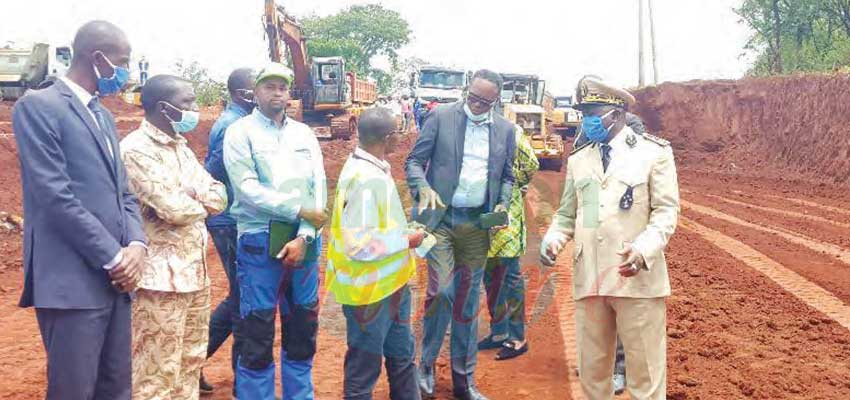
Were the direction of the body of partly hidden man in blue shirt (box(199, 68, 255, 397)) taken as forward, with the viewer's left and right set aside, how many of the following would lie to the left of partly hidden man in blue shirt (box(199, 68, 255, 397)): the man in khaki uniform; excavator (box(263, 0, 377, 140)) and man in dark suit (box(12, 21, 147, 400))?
1

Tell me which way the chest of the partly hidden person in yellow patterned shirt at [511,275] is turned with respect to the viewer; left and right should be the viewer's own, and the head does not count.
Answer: facing the viewer and to the left of the viewer

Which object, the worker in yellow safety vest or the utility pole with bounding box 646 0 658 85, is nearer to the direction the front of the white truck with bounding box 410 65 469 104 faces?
the worker in yellow safety vest

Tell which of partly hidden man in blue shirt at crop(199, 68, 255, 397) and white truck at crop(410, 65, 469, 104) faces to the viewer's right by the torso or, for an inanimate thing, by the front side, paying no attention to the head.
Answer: the partly hidden man in blue shirt

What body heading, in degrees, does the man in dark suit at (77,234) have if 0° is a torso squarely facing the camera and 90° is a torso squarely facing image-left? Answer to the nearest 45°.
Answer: approximately 315°

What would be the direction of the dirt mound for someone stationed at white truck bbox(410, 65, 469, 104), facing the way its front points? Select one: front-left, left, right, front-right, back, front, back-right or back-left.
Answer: left

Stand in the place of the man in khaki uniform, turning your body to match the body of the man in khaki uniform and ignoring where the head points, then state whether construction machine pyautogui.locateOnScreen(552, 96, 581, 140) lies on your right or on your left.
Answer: on your right

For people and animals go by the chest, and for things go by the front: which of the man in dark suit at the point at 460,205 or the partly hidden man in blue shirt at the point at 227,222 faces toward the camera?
the man in dark suit

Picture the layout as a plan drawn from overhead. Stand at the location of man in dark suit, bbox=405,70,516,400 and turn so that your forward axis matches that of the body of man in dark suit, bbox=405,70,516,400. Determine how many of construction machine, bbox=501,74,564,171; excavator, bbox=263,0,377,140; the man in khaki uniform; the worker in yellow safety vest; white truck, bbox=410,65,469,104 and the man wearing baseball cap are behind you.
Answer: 3

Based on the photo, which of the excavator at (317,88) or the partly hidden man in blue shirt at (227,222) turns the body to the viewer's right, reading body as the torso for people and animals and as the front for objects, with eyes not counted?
the partly hidden man in blue shirt

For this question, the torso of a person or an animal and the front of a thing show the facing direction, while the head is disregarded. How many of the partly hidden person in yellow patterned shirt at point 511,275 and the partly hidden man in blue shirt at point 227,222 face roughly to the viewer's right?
1

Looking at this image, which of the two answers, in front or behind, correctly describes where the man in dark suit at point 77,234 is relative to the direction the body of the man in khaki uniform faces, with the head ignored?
in front

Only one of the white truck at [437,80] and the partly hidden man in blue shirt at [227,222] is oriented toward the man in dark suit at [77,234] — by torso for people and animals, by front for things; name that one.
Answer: the white truck

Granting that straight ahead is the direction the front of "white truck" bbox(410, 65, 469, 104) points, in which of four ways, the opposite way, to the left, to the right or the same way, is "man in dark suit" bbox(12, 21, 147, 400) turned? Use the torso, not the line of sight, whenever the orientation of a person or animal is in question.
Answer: to the left

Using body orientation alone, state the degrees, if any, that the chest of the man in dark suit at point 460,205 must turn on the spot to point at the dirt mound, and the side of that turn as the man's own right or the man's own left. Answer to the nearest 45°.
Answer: approximately 135° to the man's own left

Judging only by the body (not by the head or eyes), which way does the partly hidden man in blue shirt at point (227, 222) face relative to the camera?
to the viewer's right

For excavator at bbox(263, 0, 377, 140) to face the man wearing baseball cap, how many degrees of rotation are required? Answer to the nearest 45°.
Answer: approximately 45° to its left

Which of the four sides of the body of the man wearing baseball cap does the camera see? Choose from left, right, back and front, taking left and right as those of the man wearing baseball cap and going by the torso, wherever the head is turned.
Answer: front
